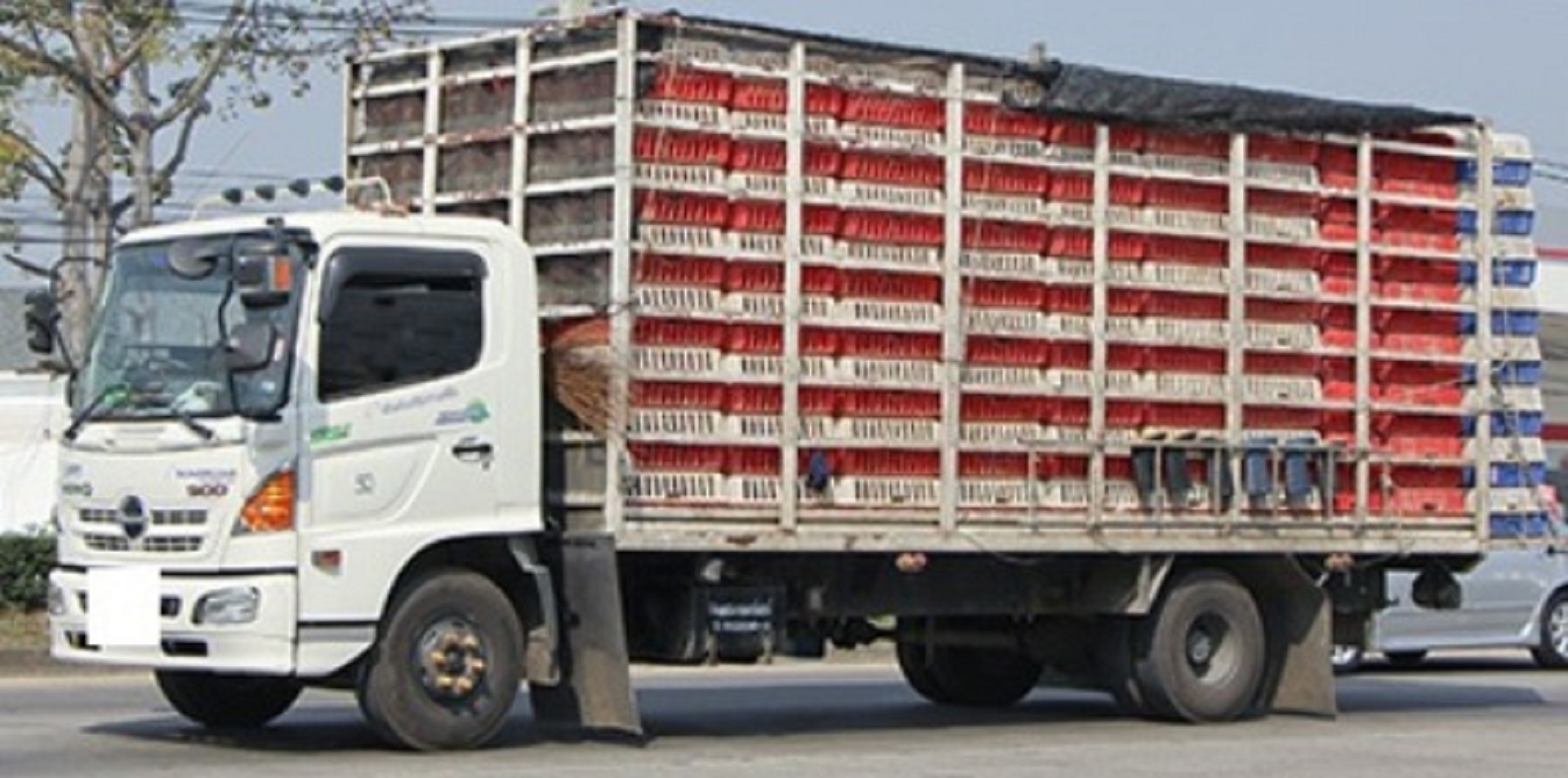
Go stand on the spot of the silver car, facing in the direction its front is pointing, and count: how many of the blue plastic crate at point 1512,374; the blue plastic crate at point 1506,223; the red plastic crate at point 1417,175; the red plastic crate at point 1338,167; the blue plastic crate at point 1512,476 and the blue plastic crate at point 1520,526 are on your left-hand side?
6

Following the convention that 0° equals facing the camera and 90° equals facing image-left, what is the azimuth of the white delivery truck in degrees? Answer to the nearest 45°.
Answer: approximately 45°

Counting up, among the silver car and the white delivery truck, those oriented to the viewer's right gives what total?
0

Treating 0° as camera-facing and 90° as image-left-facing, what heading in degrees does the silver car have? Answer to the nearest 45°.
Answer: approximately 90°
